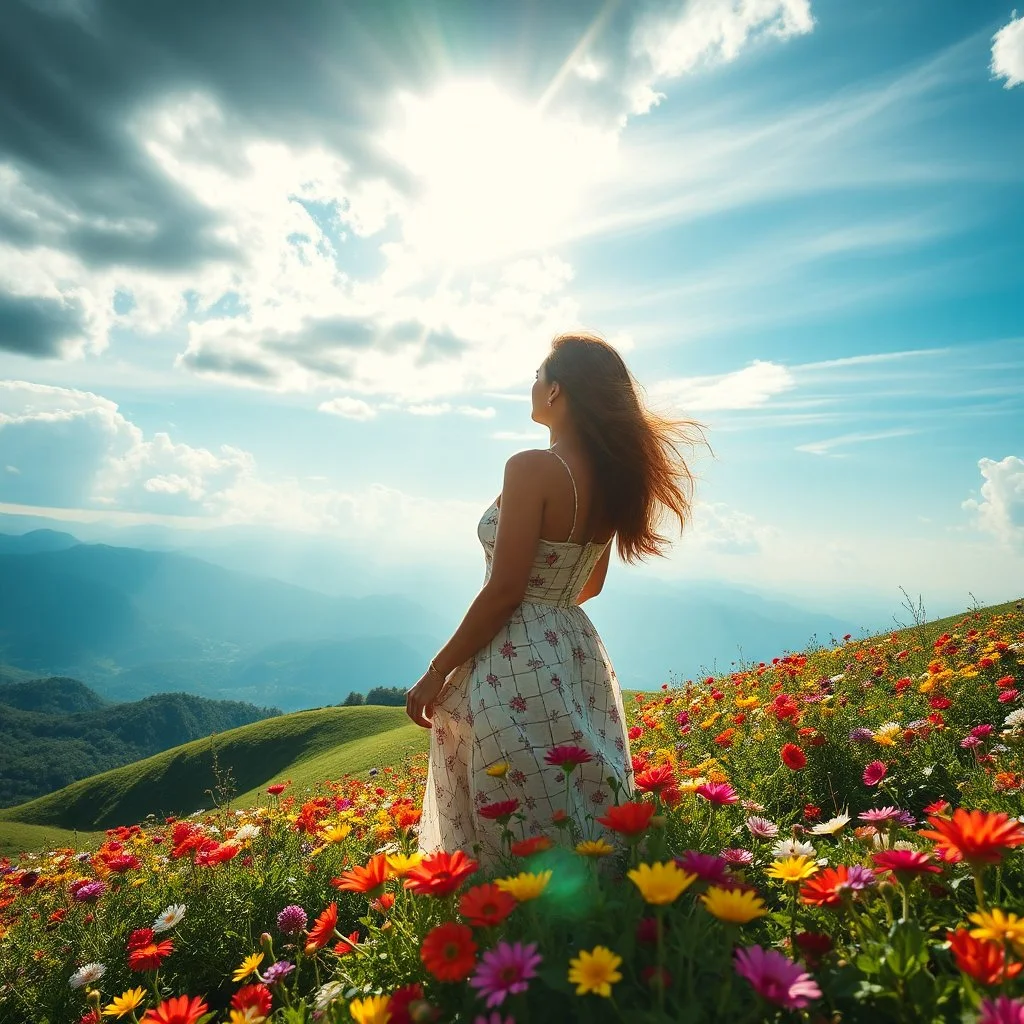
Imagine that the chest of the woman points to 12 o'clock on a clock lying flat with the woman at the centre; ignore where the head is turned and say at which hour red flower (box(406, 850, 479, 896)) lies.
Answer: The red flower is roughly at 8 o'clock from the woman.

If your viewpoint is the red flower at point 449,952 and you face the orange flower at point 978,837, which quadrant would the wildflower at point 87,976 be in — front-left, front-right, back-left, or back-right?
back-left

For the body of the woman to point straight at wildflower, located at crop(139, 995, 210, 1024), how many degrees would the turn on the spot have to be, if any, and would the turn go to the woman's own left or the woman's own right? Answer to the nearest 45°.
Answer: approximately 90° to the woman's own left

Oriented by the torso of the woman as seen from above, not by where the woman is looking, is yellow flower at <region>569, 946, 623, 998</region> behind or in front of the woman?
behind

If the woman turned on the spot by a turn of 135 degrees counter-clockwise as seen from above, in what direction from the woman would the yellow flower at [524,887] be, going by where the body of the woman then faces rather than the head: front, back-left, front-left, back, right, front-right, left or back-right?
front

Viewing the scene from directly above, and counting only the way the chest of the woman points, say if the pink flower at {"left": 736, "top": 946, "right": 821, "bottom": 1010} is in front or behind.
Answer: behind

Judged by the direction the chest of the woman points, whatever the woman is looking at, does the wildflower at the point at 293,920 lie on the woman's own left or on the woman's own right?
on the woman's own left

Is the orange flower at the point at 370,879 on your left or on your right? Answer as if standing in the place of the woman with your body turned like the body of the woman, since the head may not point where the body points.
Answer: on your left

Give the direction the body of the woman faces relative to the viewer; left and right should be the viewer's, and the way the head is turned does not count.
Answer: facing away from the viewer and to the left of the viewer

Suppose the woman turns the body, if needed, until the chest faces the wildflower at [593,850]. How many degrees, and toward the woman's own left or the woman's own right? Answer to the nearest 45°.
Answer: approximately 135° to the woman's own left

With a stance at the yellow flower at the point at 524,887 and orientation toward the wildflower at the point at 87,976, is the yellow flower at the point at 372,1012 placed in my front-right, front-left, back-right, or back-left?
front-left

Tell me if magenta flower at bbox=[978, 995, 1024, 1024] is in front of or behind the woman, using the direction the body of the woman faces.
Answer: behind

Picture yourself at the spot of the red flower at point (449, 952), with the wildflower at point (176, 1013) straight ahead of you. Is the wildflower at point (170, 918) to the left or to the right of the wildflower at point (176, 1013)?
right

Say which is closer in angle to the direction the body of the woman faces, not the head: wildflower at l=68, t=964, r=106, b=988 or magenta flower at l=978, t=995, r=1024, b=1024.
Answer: the wildflower
